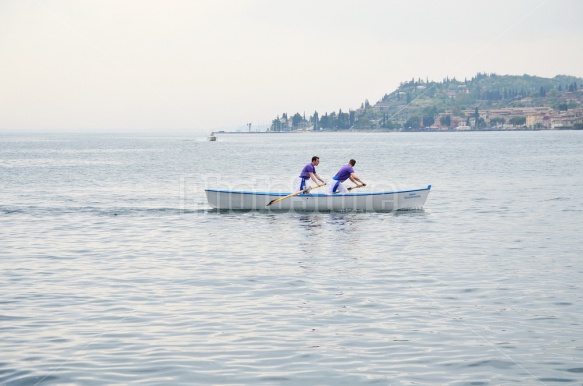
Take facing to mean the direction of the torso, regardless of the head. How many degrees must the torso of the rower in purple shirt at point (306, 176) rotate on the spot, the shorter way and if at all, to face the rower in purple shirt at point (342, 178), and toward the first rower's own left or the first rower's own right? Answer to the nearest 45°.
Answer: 0° — they already face them

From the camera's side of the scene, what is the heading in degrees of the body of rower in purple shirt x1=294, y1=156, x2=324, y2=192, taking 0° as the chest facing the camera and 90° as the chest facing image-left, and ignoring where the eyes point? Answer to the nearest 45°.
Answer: approximately 270°
